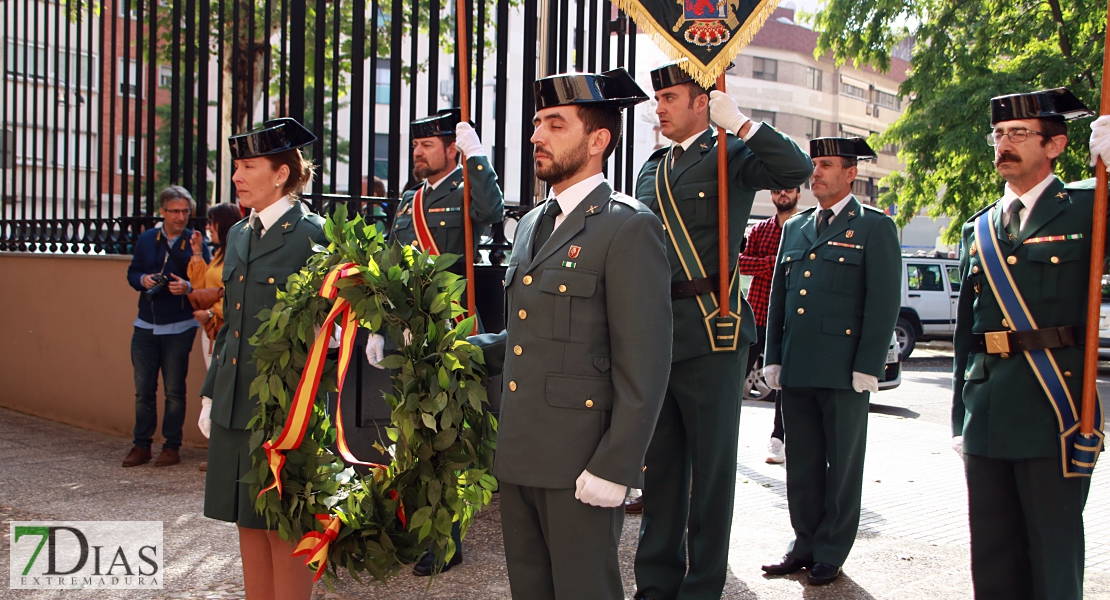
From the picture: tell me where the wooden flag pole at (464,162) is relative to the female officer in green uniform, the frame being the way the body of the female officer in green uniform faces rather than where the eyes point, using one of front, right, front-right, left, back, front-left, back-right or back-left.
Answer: back

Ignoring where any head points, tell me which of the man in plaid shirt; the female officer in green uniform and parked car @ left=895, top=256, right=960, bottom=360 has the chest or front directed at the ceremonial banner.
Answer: the man in plaid shirt

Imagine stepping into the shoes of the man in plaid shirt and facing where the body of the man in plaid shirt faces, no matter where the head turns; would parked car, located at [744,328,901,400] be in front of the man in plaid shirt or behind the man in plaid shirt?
behind

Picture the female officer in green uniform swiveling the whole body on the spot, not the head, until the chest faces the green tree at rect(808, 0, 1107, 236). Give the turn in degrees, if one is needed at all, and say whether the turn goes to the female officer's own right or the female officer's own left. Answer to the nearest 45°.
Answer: approximately 180°

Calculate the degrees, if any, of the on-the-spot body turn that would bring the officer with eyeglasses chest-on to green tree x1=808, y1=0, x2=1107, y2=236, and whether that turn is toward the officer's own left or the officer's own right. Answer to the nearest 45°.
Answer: approximately 135° to the officer's own right
